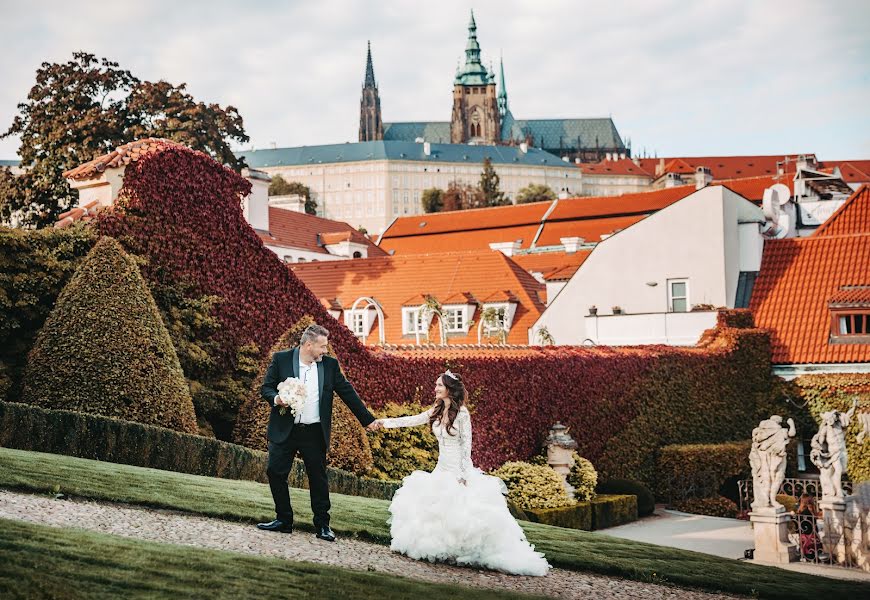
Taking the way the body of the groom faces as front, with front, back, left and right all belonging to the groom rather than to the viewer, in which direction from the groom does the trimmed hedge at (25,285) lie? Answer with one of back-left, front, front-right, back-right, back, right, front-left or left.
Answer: back-right

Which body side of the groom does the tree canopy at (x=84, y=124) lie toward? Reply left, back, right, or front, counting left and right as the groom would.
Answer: back

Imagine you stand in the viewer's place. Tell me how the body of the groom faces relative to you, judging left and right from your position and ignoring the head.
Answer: facing the viewer

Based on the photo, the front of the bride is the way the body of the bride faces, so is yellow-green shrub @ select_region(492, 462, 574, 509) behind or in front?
behind

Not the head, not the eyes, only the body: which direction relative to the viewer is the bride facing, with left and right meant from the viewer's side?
facing the viewer and to the left of the viewer

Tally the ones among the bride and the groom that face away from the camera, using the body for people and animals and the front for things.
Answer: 0

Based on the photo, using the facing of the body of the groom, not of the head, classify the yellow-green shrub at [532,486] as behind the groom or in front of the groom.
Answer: behind

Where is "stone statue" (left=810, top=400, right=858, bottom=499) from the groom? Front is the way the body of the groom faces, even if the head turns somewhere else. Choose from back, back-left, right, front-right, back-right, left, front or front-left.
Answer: back-left

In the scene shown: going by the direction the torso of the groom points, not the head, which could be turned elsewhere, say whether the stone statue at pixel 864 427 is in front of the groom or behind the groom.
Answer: behind

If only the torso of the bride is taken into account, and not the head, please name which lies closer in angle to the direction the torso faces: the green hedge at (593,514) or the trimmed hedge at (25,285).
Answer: the trimmed hedge
